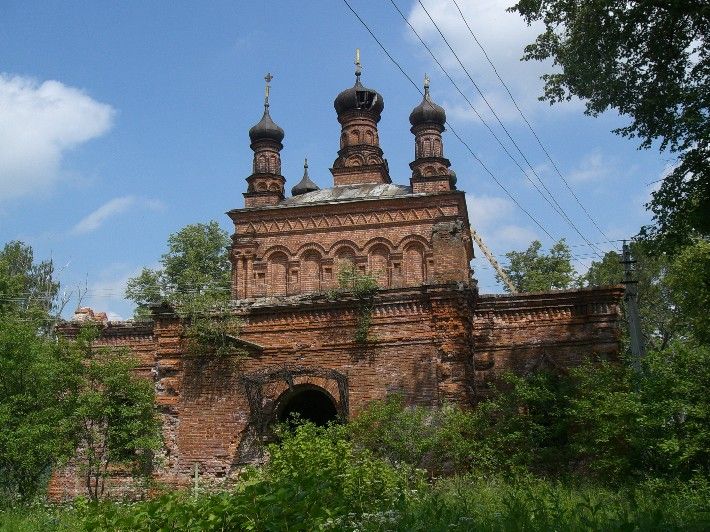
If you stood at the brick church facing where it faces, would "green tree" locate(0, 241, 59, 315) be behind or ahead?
behind

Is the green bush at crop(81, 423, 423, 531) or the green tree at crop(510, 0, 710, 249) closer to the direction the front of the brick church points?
the green bush

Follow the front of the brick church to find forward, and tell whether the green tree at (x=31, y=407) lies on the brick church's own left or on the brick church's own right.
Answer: on the brick church's own right

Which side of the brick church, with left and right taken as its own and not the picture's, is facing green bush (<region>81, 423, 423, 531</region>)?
front

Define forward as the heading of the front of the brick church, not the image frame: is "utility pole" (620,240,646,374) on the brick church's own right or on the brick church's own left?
on the brick church's own left

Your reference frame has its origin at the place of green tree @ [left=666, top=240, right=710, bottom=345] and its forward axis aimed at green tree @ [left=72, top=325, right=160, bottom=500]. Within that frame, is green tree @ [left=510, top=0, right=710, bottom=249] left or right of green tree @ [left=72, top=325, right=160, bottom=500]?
left

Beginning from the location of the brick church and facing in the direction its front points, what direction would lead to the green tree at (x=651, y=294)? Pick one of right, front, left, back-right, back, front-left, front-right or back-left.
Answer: back-left

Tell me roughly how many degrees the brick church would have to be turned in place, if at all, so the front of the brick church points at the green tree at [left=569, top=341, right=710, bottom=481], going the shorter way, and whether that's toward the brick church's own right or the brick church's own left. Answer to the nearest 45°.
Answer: approximately 45° to the brick church's own left

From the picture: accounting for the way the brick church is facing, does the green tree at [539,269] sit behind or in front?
behind

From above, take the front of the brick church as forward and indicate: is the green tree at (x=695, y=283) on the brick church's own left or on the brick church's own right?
on the brick church's own left

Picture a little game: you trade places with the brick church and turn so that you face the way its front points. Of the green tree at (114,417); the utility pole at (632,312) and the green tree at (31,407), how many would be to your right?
2

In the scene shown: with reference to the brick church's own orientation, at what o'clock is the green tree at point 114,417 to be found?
The green tree is roughly at 3 o'clock from the brick church.

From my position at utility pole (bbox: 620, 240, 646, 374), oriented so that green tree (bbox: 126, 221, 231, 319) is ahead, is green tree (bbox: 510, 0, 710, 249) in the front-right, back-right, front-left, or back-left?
back-left

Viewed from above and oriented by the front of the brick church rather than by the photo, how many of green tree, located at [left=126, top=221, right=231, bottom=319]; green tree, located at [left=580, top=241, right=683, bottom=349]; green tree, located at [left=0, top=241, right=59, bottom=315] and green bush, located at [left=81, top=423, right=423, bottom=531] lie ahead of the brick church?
1

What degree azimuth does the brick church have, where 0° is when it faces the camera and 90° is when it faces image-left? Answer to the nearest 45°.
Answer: approximately 0°
